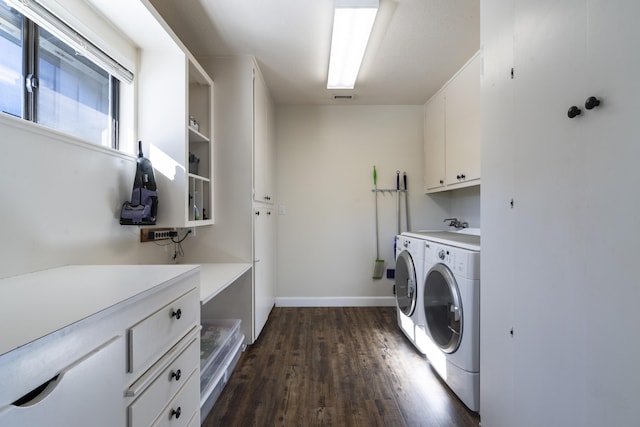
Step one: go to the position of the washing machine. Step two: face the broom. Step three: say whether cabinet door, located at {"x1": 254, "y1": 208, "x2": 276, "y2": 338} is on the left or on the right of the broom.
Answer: left

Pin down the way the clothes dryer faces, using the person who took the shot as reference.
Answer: facing to the left of the viewer

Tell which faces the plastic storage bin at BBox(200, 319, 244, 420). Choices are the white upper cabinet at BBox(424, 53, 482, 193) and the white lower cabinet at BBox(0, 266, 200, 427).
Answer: the white upper cabinet

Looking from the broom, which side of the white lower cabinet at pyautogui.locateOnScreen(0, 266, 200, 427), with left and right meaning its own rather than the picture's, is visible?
left

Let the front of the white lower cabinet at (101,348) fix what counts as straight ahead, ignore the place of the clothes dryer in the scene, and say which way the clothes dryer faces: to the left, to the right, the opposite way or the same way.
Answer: the opposite way

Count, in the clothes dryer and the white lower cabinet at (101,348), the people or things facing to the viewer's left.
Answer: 1

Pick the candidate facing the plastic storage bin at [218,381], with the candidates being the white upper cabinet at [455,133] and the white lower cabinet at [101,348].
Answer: the white upper cabinet

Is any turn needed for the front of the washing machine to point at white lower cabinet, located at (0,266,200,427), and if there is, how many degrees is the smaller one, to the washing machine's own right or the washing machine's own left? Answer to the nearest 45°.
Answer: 0° — it already faces it

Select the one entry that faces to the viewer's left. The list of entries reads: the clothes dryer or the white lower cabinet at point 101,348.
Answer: the clothes dryer

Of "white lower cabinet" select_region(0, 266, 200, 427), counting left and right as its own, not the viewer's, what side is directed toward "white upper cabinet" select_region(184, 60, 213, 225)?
left
